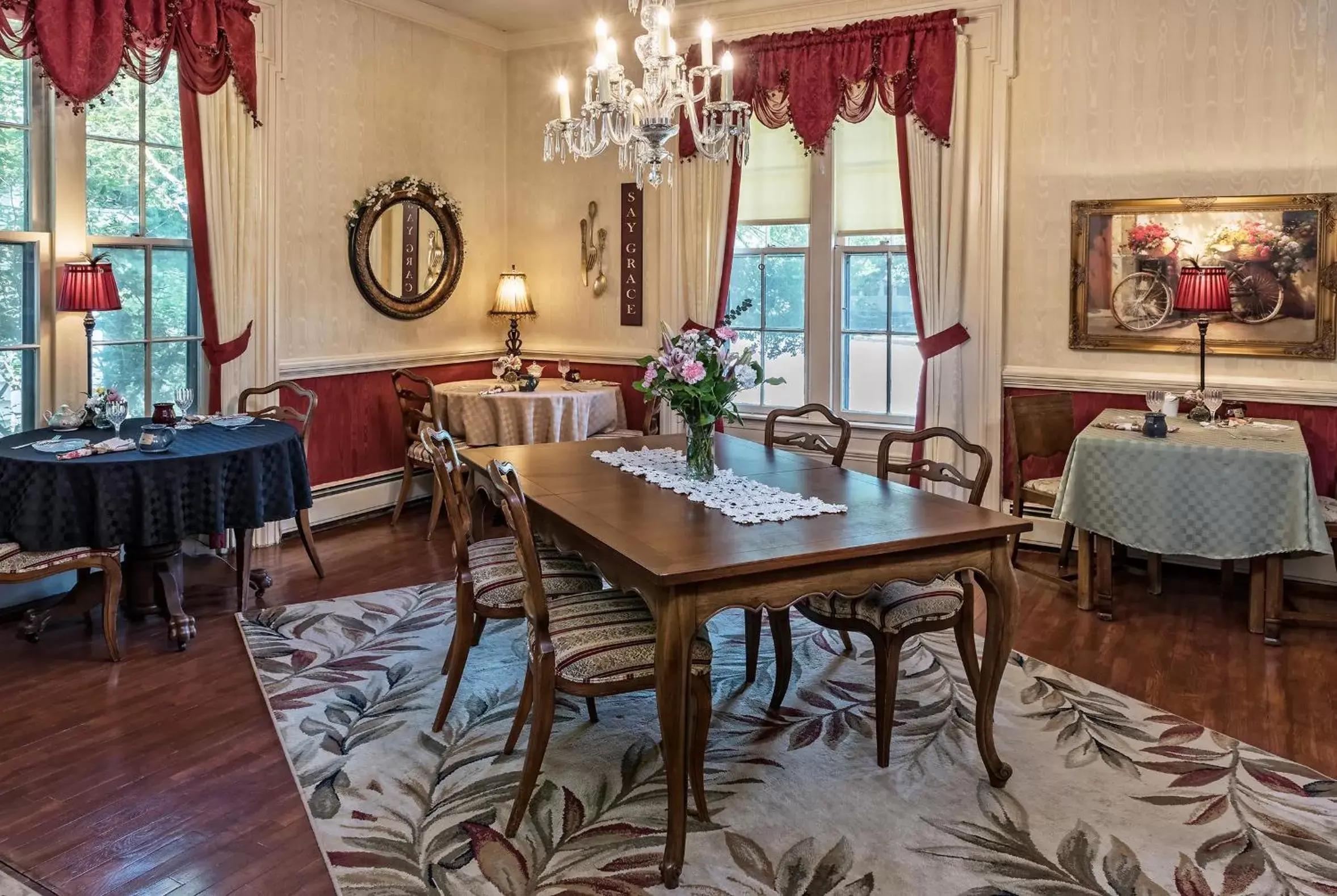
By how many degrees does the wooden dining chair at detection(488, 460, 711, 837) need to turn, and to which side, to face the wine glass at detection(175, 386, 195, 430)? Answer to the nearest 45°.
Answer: approximately 135° to its left

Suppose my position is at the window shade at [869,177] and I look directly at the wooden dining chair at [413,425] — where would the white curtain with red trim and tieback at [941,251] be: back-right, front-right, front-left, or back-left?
back-left

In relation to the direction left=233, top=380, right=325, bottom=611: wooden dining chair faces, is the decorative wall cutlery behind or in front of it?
behind

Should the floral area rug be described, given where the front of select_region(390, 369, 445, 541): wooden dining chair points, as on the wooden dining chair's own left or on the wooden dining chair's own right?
on the wooden dining chair's own right

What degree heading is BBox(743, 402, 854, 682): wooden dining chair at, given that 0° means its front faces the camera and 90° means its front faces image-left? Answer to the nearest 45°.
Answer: approximately 45°

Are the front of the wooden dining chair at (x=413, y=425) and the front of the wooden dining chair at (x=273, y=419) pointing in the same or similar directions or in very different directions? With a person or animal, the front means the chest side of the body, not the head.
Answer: very different directions

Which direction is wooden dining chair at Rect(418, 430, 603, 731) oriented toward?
to the viewer's right

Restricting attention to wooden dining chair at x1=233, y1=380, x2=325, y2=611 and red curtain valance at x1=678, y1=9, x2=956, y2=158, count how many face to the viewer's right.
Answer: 0

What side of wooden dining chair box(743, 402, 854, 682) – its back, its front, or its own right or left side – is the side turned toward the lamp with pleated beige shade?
right

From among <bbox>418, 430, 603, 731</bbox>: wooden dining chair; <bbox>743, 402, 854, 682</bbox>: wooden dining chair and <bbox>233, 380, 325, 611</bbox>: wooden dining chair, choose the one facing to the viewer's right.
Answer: <bbox>418, 430, 603, 731</bbox>: wooden dining chair

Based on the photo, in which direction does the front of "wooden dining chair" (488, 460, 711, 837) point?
to the viewer's right

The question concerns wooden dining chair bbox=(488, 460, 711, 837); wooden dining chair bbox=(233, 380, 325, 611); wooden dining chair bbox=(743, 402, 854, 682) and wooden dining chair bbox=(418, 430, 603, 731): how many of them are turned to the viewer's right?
2
